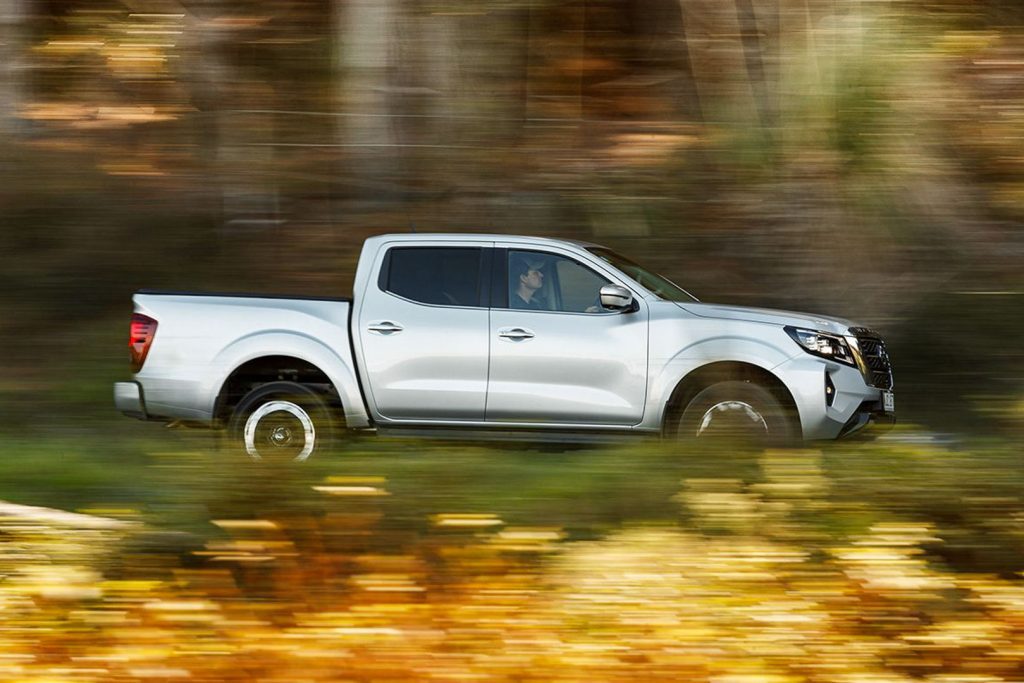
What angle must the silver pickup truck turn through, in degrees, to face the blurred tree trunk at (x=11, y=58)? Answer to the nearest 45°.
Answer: approximately 135° to its left

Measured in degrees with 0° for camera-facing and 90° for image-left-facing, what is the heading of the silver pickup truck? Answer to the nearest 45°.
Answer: approximately 270°
